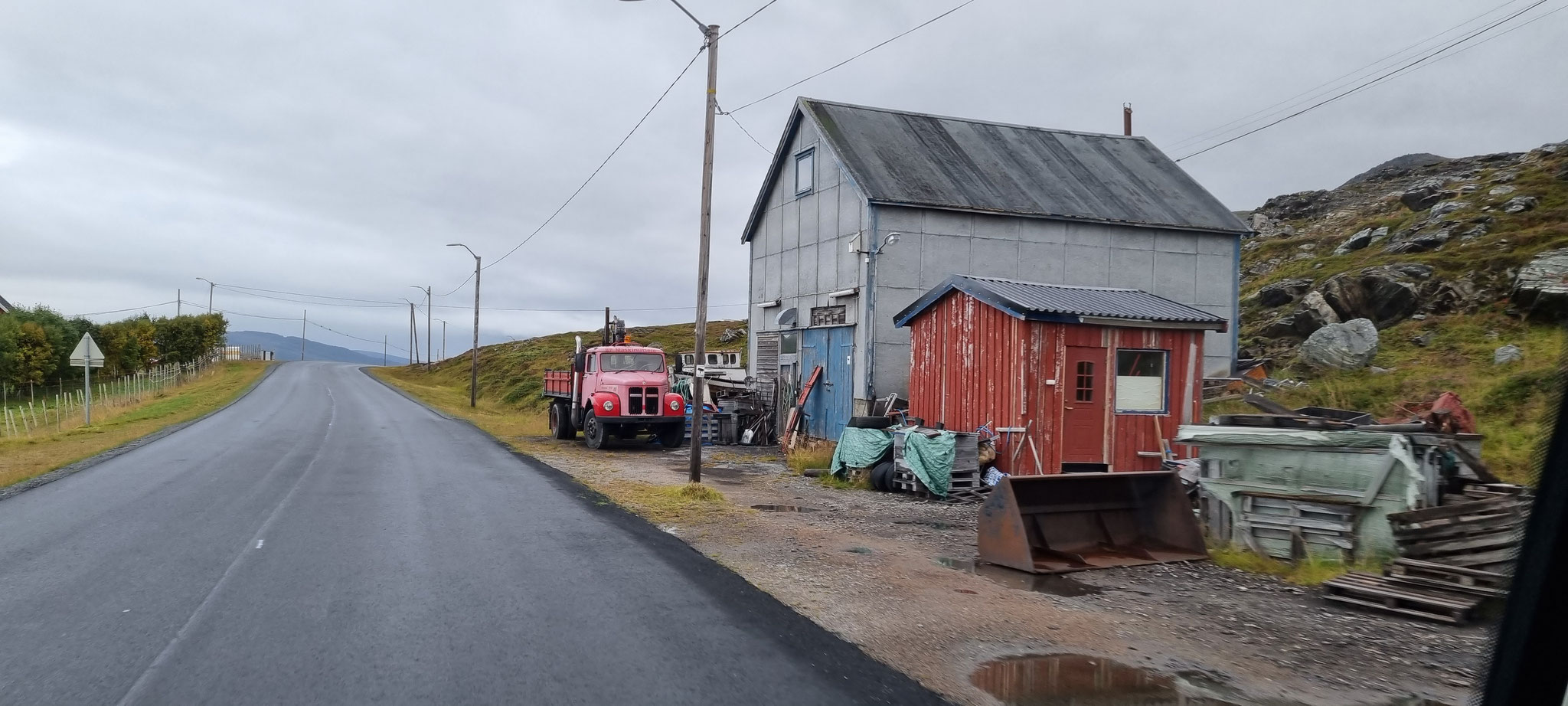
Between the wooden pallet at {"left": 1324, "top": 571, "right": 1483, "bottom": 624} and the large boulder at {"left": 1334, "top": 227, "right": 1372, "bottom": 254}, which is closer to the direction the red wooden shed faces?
the wooden pallet

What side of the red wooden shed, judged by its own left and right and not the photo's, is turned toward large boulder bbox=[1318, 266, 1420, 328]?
left

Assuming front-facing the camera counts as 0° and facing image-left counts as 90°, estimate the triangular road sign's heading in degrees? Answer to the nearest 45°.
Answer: approximately 180°

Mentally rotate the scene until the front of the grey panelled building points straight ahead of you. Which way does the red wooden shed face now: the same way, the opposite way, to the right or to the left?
to the left

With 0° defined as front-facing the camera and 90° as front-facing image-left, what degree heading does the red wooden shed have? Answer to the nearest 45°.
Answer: approximately 315°

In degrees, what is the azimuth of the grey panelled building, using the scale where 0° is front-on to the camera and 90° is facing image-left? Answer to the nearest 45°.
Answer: approximately 45°

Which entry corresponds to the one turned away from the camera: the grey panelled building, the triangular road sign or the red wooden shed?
the triangular road sign

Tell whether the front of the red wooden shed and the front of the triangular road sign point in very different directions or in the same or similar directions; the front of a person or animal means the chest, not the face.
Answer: very different directions

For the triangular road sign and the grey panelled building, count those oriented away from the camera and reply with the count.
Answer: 1

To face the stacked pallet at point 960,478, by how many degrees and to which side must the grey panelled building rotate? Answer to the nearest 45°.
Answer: approximately 45° to its left
